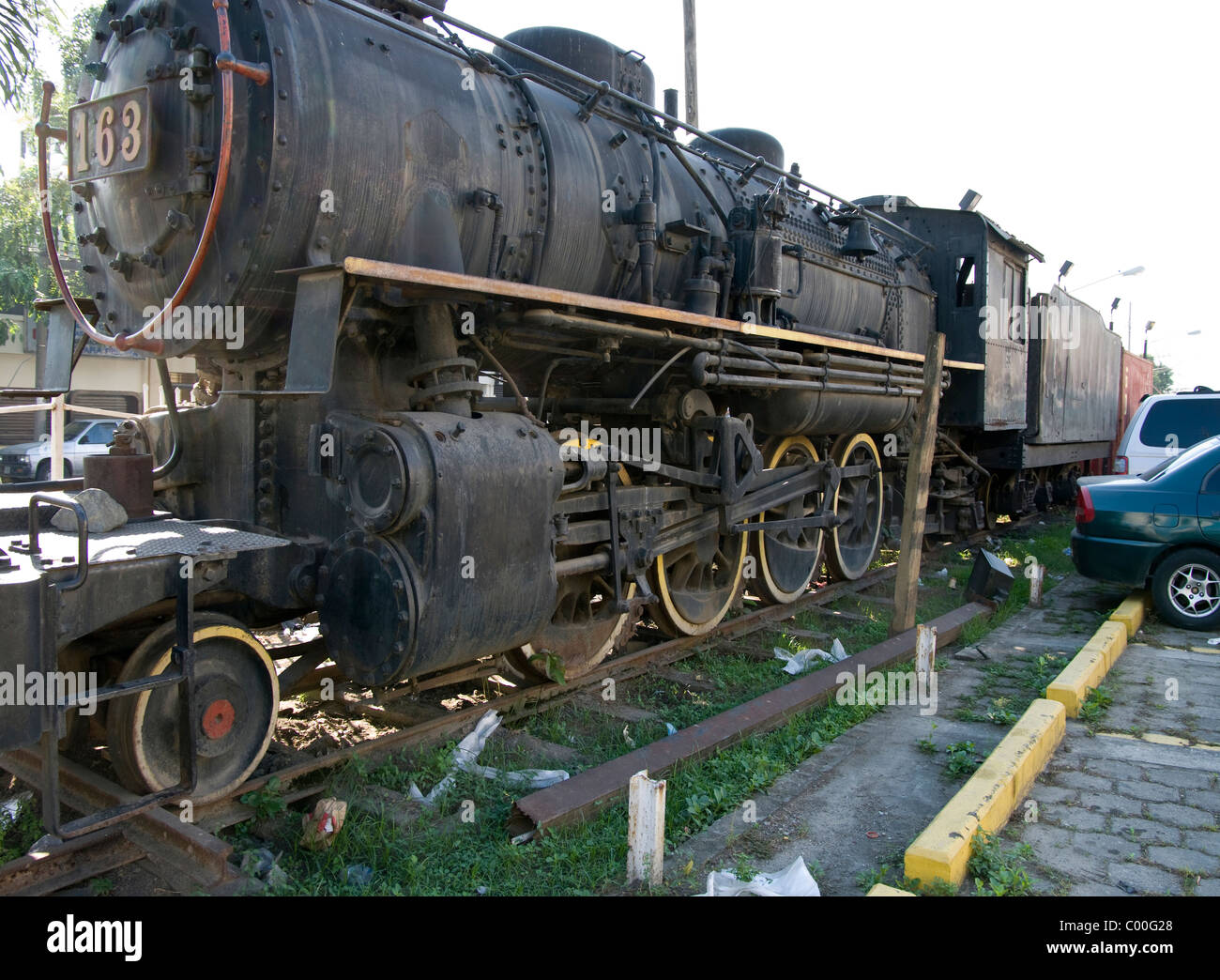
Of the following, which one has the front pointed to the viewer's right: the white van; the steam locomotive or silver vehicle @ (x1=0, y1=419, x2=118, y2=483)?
the white van

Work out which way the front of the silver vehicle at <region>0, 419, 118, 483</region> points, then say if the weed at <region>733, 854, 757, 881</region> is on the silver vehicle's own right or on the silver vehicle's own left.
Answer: on the silver vehicle's own left

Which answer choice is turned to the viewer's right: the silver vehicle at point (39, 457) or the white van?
the white van

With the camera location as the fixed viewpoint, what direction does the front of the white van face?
facing to the right of the viewer

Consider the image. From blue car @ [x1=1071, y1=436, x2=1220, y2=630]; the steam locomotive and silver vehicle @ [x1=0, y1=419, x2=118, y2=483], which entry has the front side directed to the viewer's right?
the blue car

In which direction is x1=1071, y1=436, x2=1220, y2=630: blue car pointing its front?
to the viewer's right

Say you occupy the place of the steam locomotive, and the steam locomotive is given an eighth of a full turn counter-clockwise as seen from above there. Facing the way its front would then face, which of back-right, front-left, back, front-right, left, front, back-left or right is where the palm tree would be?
back-right

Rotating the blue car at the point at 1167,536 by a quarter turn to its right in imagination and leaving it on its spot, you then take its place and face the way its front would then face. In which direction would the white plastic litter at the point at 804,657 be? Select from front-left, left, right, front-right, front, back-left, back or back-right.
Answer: front-right
